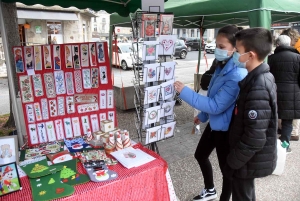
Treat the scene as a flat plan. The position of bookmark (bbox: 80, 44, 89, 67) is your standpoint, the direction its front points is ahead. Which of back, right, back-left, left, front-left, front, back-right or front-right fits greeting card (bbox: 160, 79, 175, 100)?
front-left

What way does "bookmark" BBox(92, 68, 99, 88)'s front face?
toward the camera

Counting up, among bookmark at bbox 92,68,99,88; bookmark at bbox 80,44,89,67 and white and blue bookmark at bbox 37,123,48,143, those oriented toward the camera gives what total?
3

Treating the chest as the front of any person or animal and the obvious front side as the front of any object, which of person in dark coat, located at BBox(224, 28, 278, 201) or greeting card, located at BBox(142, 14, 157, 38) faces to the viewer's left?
the person in dark coat

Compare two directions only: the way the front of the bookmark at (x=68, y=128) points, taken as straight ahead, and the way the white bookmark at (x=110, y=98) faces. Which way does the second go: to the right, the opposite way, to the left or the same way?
the same way

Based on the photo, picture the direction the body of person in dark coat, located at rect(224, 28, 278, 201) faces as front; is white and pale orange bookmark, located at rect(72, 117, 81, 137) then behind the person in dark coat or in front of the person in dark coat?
in front

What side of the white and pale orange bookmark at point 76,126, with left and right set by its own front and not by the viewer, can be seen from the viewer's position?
front

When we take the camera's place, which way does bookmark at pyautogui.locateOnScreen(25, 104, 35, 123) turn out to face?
facing the viewer

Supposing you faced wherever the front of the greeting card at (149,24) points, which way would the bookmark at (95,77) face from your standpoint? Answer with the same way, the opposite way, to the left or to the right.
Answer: the same way

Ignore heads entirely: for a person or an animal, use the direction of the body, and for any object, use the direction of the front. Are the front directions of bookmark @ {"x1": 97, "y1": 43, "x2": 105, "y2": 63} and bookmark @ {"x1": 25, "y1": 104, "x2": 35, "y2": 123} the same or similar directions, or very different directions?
same or similar directions

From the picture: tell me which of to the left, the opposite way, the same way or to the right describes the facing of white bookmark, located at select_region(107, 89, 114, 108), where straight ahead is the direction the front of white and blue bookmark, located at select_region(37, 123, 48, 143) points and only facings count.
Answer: the same way

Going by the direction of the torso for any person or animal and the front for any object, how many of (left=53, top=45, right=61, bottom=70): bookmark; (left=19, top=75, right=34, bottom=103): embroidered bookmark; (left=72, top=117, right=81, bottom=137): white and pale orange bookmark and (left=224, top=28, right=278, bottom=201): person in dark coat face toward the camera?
3

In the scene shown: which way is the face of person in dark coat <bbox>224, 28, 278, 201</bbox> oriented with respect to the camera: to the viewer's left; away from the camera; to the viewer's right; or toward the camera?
to the viewer's left

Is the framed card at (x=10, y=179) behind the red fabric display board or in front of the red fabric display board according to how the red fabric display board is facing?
in front
